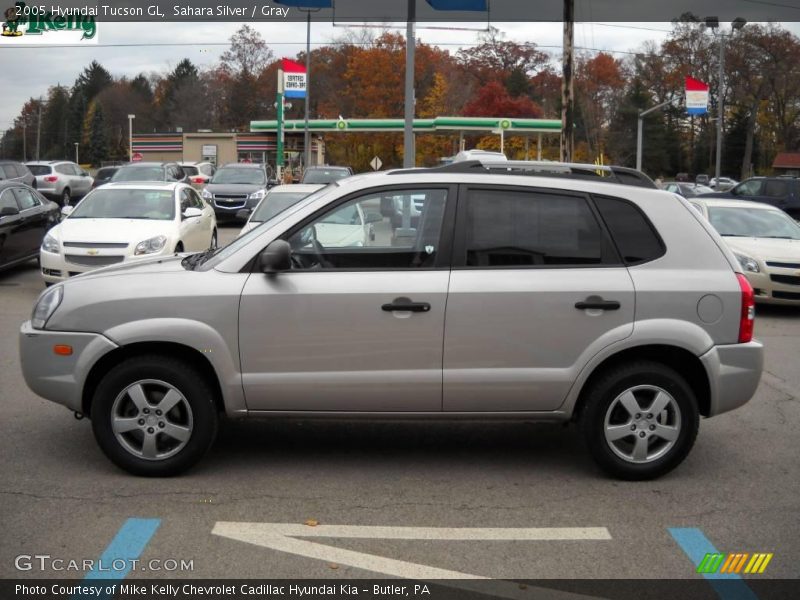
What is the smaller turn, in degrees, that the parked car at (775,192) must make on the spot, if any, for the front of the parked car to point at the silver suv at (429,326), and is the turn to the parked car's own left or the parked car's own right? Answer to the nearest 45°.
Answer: approximately 90° to the parked car's own left

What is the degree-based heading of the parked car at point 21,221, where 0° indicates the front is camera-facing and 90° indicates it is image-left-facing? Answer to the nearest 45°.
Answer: approximately 45°

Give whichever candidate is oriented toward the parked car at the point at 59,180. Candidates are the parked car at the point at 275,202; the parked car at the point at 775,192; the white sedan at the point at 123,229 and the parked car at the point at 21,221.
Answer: the parked car at the point at 775,192

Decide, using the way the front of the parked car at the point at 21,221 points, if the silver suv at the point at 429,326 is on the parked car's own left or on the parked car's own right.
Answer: on the parked car's own left

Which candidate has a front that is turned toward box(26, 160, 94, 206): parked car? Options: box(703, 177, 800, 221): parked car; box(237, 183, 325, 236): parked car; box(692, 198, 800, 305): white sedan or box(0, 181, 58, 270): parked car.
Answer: box(703, 177, 800, 221): parked car

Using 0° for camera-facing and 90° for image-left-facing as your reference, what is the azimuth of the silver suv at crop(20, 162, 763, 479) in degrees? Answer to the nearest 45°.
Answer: approximately 90°

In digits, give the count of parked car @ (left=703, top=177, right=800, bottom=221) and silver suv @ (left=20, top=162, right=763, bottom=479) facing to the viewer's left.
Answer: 2

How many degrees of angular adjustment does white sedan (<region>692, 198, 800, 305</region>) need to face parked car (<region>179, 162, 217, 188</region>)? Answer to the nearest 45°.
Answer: approximately 180°

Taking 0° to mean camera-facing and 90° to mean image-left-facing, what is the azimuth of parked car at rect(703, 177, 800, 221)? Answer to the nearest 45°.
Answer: approximately 90°
